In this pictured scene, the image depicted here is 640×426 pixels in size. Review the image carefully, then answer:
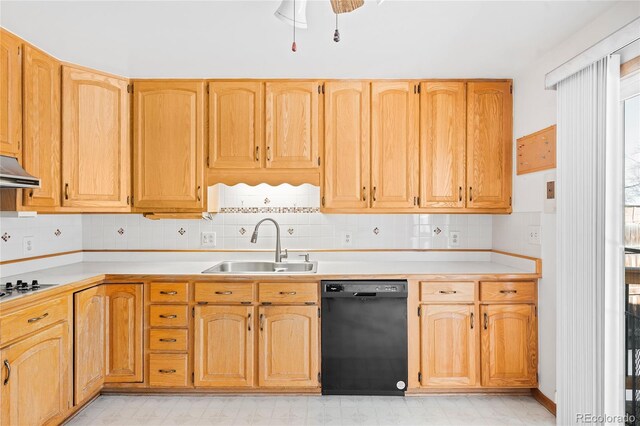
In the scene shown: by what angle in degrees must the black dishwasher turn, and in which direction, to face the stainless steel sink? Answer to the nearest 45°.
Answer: approximately 135° to its right

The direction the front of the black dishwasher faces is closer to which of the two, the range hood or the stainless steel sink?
the range hood

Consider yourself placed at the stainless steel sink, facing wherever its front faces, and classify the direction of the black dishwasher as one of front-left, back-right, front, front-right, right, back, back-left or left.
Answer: front-left

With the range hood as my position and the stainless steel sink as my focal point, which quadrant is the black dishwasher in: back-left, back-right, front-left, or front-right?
front-right

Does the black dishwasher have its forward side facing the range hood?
no

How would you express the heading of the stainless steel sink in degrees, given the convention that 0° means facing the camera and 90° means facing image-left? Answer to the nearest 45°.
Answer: approximately 0°

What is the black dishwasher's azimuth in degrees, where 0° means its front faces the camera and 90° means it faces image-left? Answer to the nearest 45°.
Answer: approximately 0°

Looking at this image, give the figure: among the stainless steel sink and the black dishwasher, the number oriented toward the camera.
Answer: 2

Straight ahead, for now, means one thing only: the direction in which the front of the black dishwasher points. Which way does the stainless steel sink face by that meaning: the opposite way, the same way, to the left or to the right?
the same way

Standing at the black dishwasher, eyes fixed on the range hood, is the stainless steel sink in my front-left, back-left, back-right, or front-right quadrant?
front-right

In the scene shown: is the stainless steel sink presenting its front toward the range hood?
no
